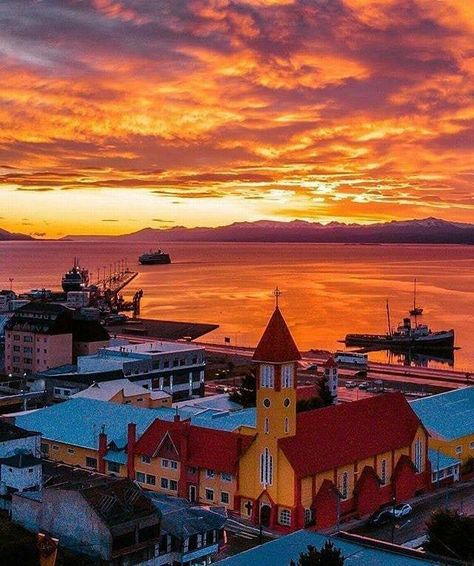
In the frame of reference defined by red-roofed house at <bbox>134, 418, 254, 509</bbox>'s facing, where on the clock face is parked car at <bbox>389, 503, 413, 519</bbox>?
The parked car is roughly at 8 o'clock from the red-roofed house.

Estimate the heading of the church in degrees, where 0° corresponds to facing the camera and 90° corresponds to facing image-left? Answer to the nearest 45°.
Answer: approximately 45°

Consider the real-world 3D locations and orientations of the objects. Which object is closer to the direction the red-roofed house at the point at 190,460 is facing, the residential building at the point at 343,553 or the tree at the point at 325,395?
the residential building

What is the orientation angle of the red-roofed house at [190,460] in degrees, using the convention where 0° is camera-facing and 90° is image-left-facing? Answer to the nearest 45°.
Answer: approximately 45°

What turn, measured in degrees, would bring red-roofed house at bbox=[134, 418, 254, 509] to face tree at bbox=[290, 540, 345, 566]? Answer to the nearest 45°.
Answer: approximately 45° to its left

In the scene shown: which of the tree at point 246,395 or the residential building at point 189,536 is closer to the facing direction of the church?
the residential building

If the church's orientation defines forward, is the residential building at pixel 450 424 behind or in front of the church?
behind

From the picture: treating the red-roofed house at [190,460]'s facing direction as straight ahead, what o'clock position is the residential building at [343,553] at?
The residential building is roughly at 10 o'clock from the red-roofed house.

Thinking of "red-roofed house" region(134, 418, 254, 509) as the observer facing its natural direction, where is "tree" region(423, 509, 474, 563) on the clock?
The tree is roughly at 9 o'clock from the red-roofed house.
